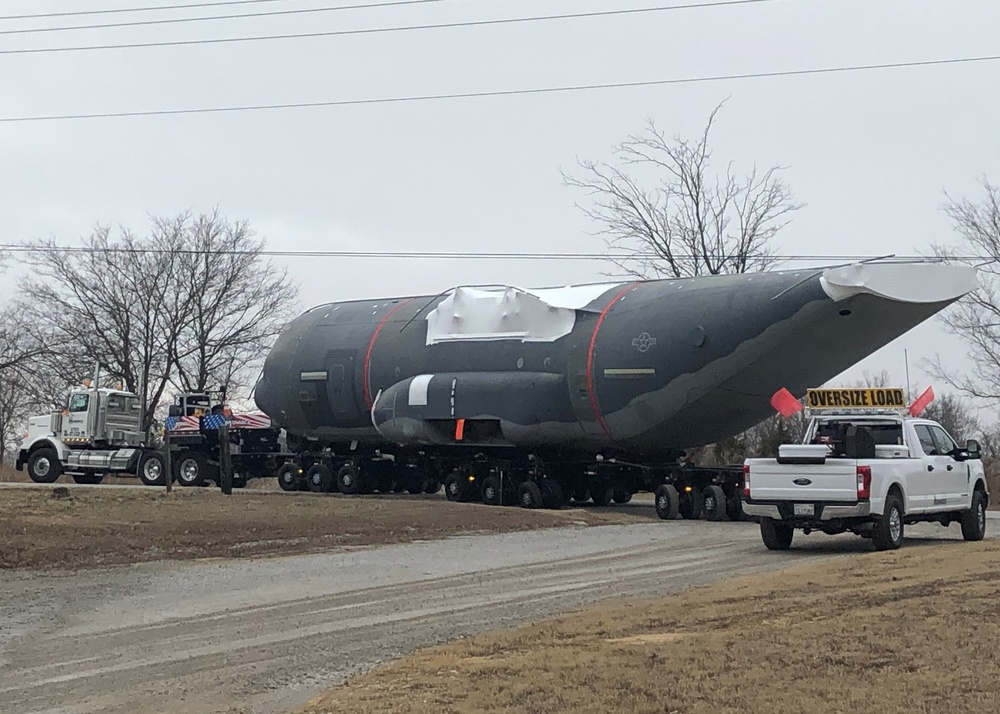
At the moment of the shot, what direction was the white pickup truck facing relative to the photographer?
facing away from the viewer and to the right of the viewer
